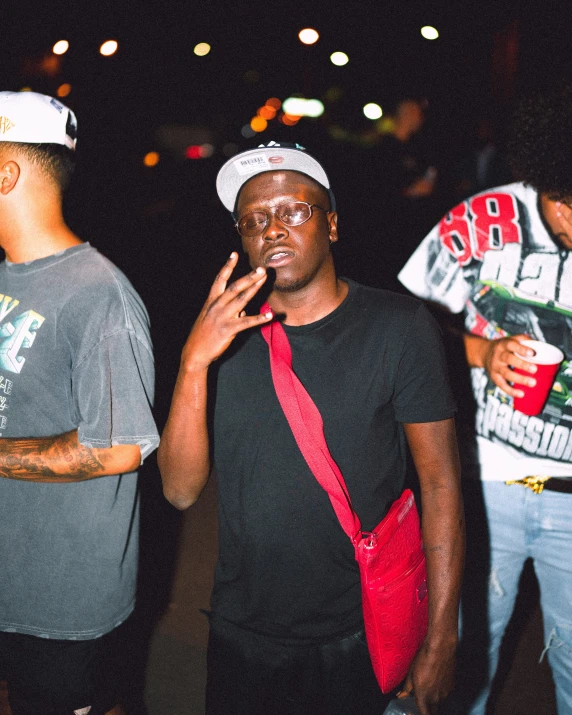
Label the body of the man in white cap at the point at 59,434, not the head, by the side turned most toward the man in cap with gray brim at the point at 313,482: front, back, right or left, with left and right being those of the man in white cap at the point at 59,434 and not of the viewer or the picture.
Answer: left
